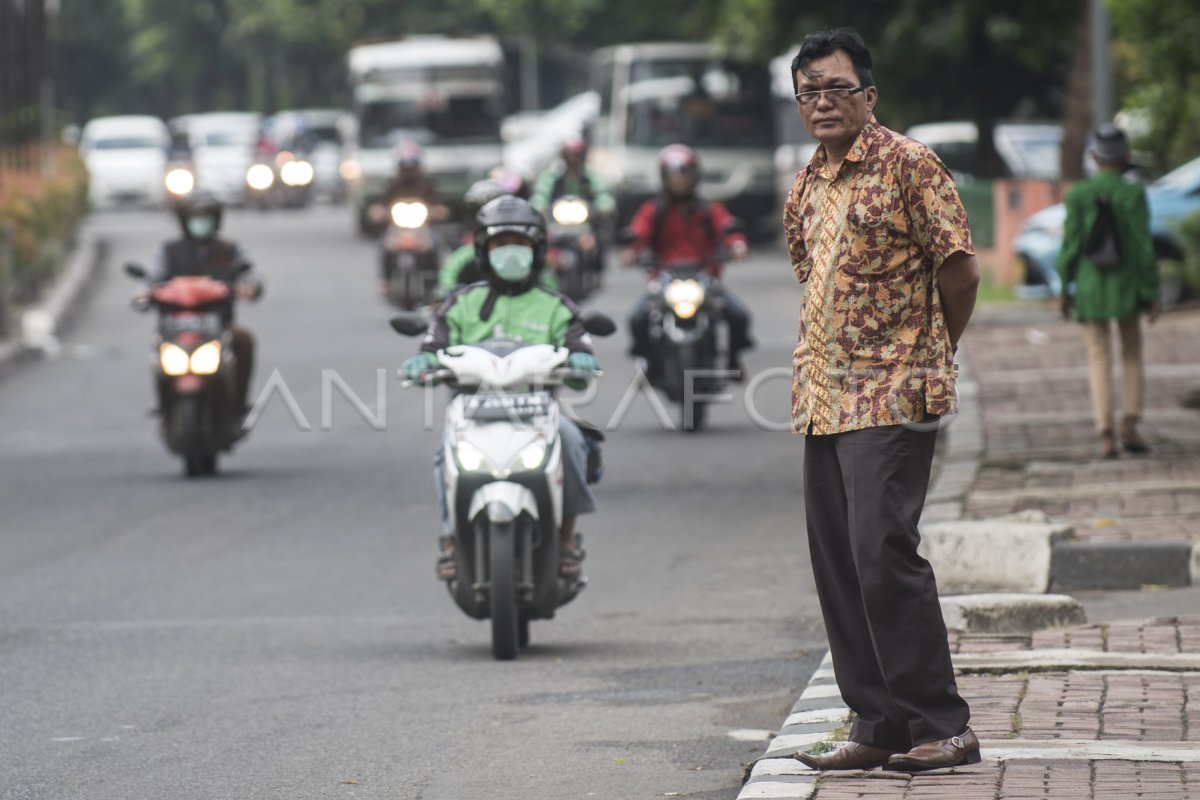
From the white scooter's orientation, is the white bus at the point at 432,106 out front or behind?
behind

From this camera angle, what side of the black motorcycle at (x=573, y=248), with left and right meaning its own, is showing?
front

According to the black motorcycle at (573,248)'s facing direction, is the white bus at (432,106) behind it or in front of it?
behind

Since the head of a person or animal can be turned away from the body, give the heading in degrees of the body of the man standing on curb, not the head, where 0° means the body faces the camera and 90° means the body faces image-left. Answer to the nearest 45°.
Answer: approximately 45°

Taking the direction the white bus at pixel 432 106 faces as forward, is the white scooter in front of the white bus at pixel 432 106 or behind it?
in front

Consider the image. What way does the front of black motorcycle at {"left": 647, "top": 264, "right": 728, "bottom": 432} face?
toward the camera

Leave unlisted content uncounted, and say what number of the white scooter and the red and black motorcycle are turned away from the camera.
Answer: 0

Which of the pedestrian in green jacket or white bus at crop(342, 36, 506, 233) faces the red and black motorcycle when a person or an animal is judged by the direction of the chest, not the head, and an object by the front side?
the white bus

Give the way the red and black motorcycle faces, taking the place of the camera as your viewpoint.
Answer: facing the viewer

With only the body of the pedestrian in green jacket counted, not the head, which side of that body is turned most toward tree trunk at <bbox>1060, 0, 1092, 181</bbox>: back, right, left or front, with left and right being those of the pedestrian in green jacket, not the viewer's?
front

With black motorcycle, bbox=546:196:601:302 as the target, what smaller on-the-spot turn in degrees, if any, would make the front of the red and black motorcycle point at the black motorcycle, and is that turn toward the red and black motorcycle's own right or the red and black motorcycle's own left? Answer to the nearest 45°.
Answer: approximately 135° to the red and black motorcycle's own left

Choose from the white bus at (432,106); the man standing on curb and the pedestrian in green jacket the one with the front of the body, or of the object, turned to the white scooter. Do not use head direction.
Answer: the white bus

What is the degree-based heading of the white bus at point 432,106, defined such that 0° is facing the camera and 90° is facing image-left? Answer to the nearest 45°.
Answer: approximately 0°

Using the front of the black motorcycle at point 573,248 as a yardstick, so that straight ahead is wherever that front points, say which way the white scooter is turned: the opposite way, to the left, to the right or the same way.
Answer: the same way

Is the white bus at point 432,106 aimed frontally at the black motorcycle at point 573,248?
yes

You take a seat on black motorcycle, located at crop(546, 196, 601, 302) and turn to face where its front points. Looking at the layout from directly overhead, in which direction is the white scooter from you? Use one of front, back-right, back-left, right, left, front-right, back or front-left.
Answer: front

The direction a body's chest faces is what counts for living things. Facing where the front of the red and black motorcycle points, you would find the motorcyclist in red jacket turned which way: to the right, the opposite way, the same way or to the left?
the same way

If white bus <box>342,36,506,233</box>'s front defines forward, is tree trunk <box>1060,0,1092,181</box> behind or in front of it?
in front

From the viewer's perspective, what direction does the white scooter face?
toward the camera

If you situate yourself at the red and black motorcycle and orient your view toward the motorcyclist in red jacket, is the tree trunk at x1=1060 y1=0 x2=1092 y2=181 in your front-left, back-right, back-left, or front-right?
front-left
